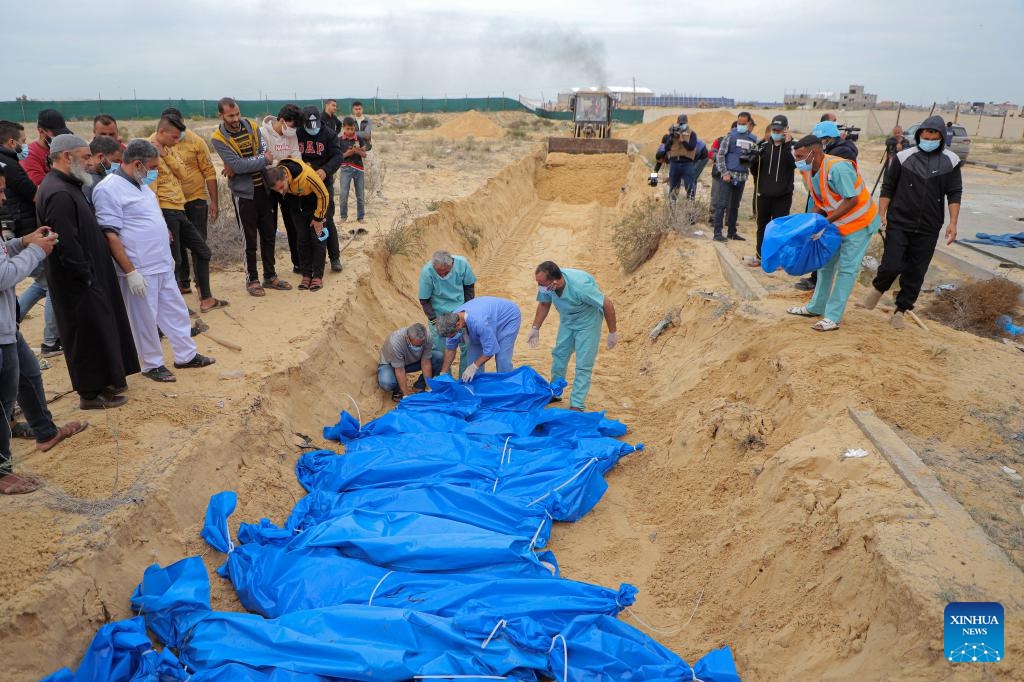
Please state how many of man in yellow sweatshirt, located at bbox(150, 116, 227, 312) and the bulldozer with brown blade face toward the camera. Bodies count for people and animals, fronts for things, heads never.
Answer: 1

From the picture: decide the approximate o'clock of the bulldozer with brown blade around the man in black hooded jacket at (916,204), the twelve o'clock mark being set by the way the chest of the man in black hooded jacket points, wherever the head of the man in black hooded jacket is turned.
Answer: The bulldozer with brown blade is roughly at 5 o'clock from the man in black hooded jacket.

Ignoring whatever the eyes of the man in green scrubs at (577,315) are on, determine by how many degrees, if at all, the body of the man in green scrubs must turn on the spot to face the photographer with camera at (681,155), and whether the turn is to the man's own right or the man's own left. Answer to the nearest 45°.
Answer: approximately 135° to the man's own right

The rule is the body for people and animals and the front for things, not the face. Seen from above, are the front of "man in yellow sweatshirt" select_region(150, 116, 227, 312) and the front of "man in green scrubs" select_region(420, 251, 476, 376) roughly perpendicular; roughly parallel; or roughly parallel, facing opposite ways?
roughly perpendicular

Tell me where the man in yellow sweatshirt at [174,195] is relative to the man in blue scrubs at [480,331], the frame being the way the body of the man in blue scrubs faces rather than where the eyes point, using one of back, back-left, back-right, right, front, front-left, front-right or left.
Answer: front-right

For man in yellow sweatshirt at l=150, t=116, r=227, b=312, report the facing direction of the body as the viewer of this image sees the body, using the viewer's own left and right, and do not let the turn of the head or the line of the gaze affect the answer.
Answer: facing to the right of the viewer

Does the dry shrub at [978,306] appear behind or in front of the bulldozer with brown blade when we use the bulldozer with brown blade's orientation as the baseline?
in front

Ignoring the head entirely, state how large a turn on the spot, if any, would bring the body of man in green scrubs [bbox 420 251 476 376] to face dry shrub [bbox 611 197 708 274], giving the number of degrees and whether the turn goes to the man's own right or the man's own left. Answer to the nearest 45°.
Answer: approximately 135° to the man's own left

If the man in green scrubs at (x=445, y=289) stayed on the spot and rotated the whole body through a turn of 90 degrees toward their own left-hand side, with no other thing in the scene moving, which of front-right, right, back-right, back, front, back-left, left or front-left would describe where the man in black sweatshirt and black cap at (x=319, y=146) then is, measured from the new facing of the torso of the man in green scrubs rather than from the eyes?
back-left
